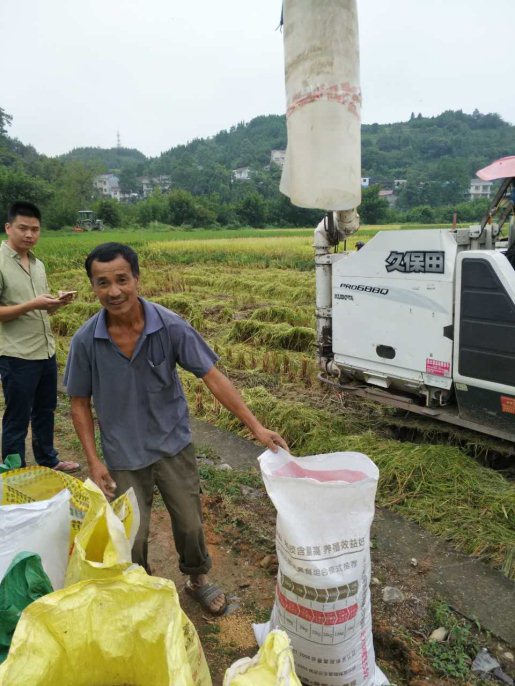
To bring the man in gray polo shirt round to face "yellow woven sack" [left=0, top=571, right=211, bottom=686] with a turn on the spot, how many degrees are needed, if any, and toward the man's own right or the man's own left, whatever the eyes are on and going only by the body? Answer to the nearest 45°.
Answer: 0° — they already face it

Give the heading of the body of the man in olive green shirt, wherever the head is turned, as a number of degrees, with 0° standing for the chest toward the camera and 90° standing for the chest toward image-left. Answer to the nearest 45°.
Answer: approximately 315°

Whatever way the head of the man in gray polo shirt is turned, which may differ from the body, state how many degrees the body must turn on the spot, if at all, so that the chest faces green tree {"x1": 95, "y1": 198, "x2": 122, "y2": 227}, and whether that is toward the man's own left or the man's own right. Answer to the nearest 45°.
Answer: approximately 180°

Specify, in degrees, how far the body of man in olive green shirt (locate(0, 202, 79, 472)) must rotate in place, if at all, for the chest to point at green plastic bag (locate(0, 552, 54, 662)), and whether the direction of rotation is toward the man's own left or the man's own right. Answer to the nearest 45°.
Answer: approximately 45° to the man's own right

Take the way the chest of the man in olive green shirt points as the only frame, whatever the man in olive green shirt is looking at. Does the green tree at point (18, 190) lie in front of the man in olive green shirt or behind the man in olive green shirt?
behind

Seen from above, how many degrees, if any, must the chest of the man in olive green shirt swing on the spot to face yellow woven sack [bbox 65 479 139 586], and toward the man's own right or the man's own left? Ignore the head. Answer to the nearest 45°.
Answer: approximately 45° to the man's own right

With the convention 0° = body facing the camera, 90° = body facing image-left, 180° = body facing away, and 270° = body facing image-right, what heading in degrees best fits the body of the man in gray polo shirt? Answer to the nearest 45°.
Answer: approximately 0°

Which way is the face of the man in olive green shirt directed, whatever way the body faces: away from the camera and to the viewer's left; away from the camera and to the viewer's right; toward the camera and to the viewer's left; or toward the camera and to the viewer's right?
toward the camera and to the viewer's right

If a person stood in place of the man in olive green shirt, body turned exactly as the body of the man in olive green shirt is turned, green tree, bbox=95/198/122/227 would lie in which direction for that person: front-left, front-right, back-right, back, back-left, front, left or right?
back-left
